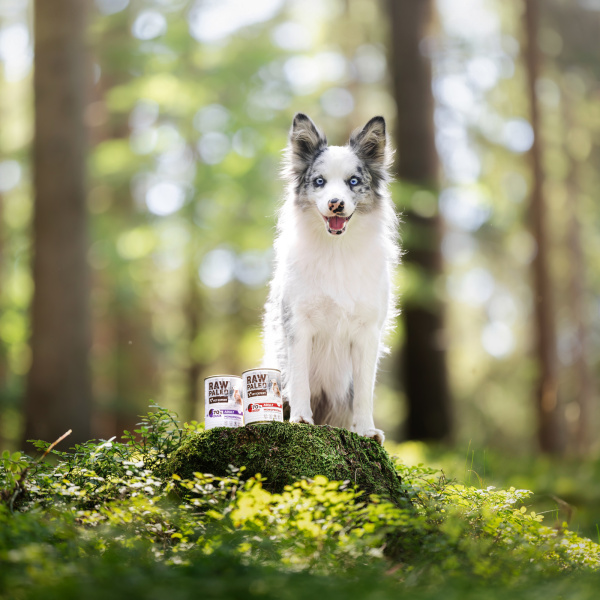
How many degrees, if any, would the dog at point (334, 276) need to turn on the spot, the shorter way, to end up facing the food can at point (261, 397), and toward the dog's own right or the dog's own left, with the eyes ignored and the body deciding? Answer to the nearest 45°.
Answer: approximately 45° to the dog's own right

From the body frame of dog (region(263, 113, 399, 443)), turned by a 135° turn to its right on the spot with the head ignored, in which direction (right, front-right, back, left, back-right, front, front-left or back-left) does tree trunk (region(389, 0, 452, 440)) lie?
front-right

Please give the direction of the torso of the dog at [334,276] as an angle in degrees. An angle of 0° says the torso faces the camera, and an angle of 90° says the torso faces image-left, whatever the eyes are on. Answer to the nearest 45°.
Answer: approximately 0°

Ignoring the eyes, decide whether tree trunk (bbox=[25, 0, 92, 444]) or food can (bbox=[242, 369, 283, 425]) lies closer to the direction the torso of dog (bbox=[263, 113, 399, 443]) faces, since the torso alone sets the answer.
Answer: the food can

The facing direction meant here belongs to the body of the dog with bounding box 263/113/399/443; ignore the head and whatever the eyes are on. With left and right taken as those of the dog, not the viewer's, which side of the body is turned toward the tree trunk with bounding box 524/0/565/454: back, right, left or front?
back
